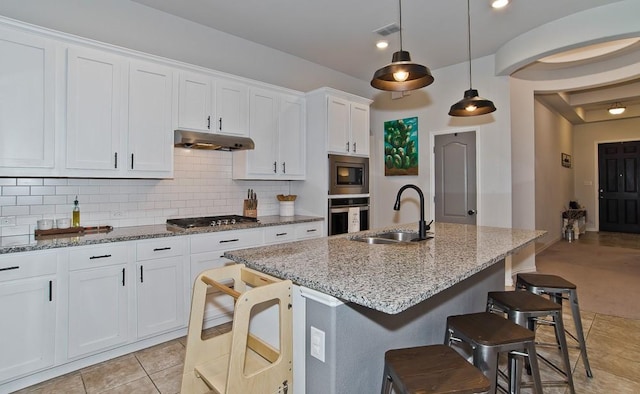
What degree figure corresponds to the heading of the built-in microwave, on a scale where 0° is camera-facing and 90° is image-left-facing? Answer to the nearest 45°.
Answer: approximately 315°

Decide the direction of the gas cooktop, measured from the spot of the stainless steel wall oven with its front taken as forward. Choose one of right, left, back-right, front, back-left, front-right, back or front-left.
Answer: right

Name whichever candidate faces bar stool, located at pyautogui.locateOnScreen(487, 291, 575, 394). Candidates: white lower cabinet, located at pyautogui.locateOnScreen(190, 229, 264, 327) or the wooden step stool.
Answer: the white lower cabinet

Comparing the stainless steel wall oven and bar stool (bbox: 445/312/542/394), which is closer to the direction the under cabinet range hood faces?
the bar stool

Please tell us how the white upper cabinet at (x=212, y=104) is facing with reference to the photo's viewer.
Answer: facing the viewer and to the right of the viewer

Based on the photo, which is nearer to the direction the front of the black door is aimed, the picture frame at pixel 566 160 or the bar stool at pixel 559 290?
the bar stool

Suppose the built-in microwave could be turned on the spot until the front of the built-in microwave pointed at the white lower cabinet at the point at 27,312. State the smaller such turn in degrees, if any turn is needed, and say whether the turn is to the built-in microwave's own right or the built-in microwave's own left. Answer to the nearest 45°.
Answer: approximately 90° to the built-in microwave's own right

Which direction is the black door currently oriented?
toward the camera

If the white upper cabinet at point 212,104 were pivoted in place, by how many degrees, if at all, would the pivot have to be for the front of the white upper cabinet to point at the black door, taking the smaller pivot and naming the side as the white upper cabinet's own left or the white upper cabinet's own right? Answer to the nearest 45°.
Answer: approximately 45° to the white upper cabinet's own left

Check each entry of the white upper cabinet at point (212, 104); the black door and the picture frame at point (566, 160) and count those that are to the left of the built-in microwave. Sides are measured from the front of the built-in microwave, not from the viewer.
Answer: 2
